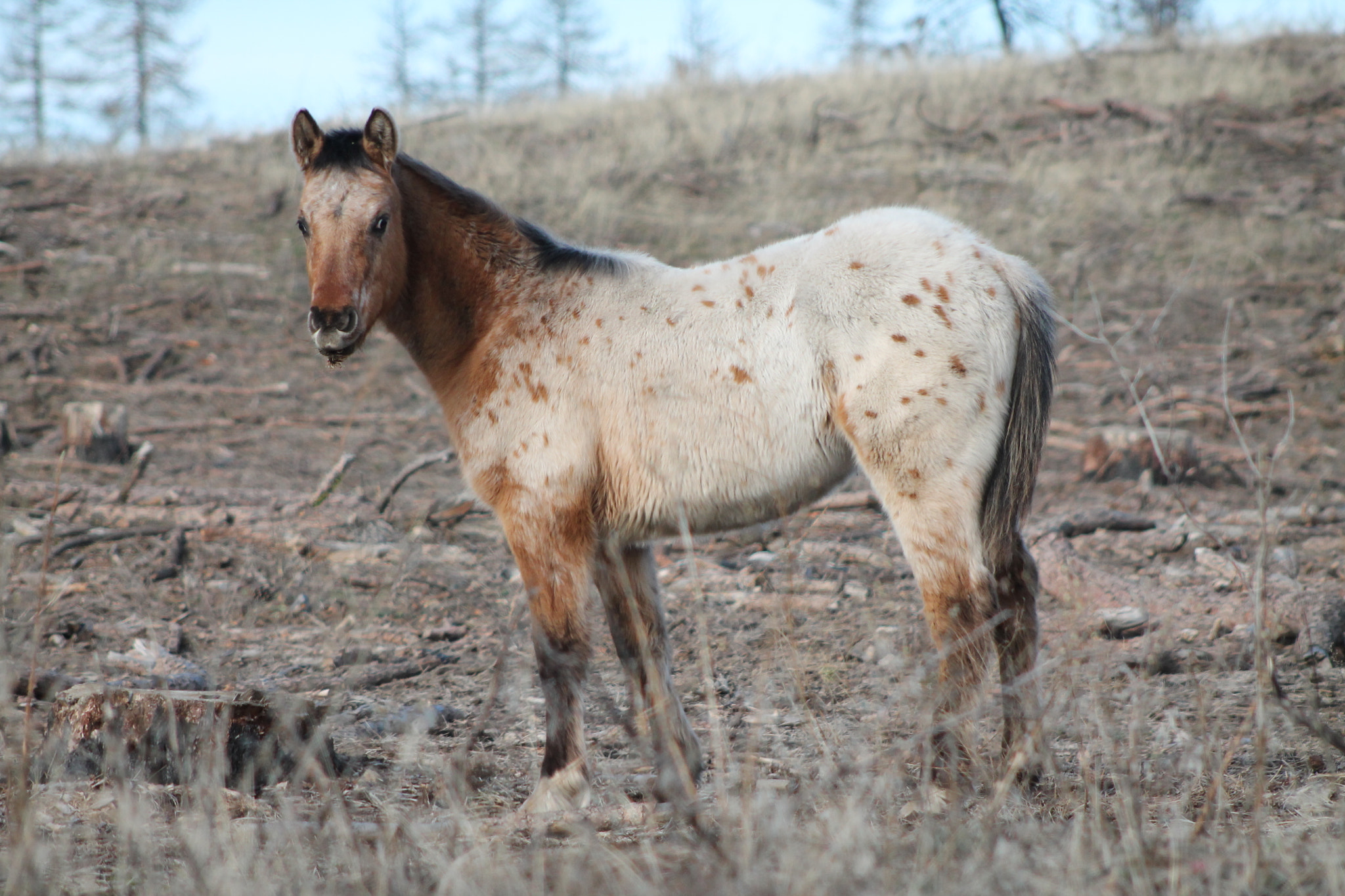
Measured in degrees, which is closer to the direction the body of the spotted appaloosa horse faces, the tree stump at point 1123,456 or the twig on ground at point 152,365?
the twig on ground

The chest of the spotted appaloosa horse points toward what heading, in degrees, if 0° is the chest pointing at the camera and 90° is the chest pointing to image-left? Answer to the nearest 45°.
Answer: approximately 90°

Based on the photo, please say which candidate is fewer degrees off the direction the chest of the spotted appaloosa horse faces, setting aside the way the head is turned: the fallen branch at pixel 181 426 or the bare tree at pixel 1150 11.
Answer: the fallen branch
